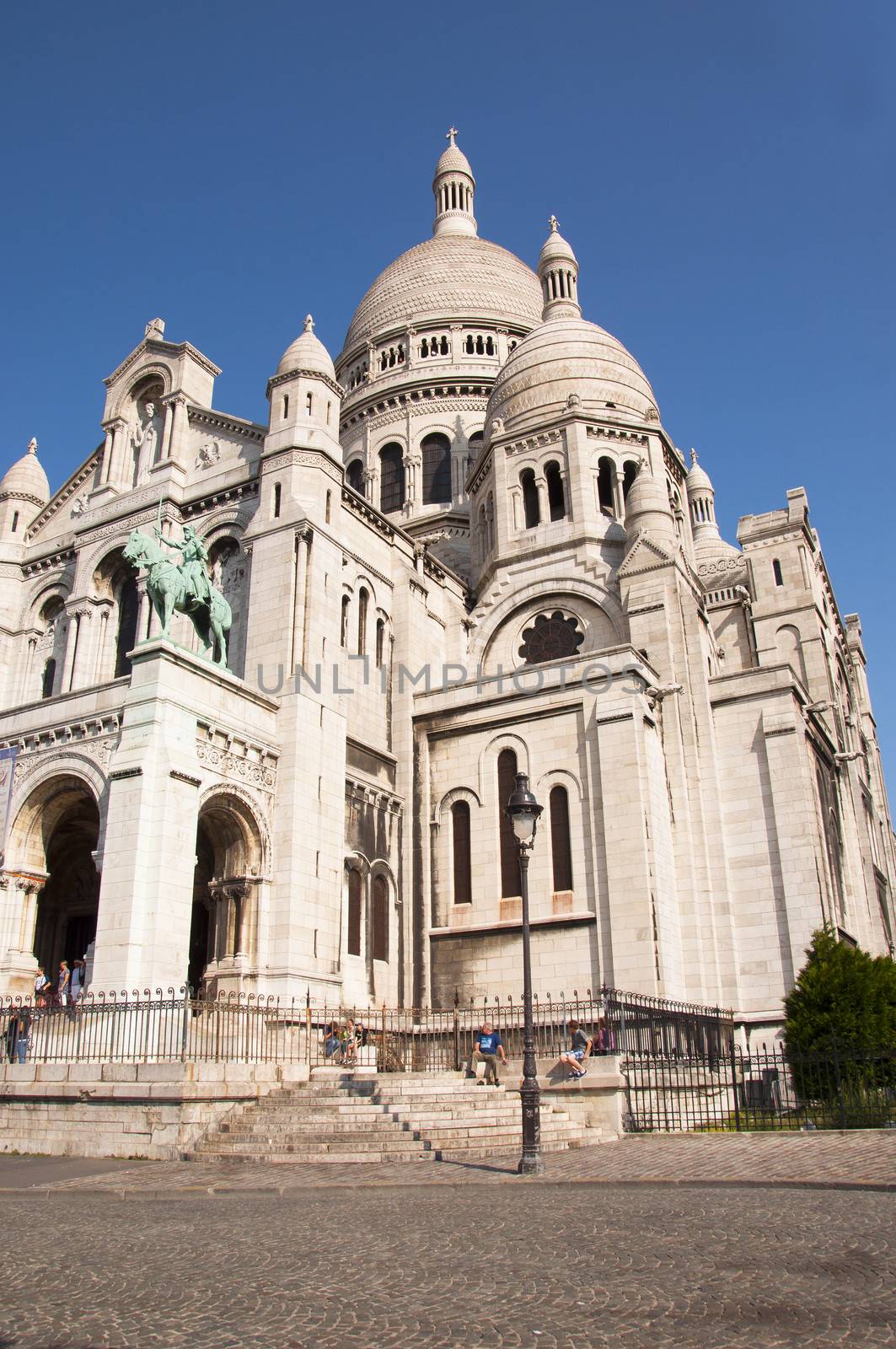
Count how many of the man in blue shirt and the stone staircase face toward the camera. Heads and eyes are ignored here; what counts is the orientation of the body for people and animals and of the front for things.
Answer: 2

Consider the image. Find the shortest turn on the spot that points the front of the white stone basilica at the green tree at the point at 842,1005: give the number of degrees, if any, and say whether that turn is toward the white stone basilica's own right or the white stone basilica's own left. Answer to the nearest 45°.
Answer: approximately 90° to the white stone basilica's own left

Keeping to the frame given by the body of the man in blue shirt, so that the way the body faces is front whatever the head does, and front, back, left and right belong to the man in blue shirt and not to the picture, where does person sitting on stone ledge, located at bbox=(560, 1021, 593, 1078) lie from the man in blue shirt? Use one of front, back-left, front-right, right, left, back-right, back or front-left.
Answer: front-left

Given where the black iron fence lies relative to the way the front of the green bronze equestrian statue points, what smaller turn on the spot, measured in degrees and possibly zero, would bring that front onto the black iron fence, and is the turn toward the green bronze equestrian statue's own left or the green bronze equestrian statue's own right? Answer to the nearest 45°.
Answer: approximately 90° to the green bronze equestrian statue's own left

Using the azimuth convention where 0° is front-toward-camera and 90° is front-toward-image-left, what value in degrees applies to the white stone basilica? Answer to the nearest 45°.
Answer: approximately 45°

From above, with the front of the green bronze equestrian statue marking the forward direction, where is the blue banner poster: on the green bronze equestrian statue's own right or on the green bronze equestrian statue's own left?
on the green bronze equestrian statue's own right
